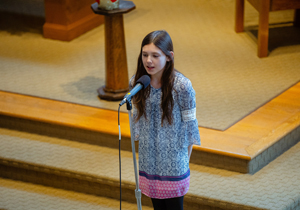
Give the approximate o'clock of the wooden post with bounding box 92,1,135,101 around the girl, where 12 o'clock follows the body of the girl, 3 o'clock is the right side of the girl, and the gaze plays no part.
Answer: The wooden post is roughly at 4 o'clock from the girl.

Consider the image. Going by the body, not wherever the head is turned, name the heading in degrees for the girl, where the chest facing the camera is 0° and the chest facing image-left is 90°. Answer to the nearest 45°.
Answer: approximately 45°

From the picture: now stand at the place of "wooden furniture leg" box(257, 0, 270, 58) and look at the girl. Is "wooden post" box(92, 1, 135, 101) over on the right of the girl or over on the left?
right

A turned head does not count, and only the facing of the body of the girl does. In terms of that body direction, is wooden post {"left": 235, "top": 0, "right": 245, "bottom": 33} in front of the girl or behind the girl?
behind

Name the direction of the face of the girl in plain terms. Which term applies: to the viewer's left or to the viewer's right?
to the viewer's left
